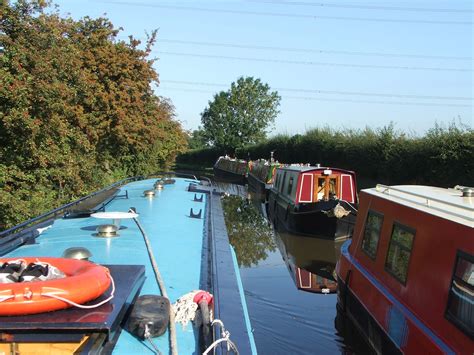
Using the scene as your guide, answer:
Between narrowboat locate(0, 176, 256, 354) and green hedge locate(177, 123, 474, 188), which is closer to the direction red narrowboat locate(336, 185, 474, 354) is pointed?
the green hedge

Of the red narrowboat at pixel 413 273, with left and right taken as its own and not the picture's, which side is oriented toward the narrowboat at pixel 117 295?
left

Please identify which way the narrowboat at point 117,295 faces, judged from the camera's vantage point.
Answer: facing away from the viewer

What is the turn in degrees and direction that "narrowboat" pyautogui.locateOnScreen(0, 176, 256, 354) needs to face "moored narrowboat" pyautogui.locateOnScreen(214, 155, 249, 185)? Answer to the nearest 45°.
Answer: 0° — it already faces it

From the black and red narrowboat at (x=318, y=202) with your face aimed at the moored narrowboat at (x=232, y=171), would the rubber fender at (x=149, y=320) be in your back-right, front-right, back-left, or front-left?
back-left

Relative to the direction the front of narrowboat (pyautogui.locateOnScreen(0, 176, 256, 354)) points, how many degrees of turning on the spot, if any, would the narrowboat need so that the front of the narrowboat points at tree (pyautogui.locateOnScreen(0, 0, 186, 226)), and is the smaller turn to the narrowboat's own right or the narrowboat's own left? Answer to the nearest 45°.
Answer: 0° — it already faces it

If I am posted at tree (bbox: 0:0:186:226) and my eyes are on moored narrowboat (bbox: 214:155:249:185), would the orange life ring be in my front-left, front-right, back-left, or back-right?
back-right

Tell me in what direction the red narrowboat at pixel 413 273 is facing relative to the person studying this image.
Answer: facing away from the viewer and to the left of the viewer
